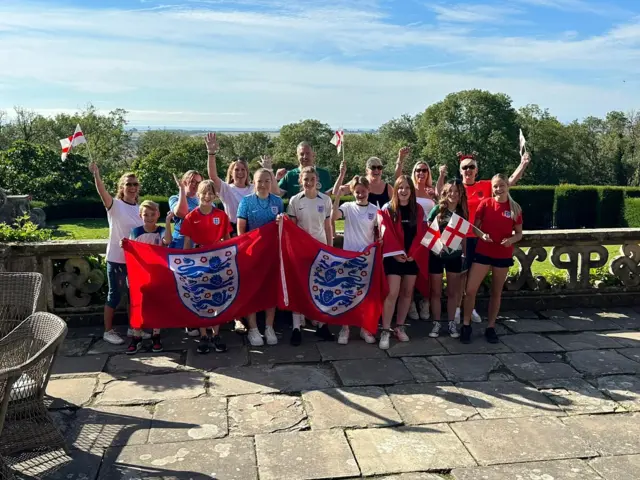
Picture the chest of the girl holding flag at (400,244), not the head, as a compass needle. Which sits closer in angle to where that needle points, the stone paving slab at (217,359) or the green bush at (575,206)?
the stone paving slab

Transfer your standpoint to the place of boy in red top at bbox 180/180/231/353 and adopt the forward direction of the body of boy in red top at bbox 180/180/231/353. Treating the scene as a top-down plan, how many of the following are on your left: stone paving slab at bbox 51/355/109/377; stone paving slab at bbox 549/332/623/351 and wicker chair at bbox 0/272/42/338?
1

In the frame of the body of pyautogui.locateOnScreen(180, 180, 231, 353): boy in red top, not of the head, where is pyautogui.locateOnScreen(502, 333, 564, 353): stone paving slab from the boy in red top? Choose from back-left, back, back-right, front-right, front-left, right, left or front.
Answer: left

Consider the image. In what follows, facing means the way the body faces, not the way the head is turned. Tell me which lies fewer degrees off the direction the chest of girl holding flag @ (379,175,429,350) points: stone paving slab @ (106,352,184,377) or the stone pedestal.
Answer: the stone paving slab

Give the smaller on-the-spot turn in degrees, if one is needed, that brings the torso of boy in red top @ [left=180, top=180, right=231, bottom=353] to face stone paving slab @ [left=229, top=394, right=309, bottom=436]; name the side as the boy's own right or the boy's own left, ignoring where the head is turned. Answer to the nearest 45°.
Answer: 0° — they already face it

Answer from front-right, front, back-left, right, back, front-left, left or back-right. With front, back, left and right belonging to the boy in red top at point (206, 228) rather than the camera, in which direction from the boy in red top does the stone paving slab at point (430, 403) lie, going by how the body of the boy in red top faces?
front-left

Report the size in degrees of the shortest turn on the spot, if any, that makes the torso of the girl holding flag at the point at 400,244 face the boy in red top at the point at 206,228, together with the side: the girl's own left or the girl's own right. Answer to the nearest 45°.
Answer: approximately 90° to the girl's own right
